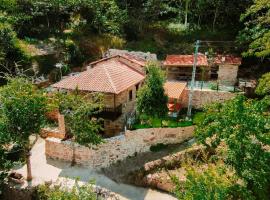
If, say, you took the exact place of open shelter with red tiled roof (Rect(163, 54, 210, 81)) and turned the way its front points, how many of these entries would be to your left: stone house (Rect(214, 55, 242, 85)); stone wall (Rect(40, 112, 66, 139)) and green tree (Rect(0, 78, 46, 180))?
1

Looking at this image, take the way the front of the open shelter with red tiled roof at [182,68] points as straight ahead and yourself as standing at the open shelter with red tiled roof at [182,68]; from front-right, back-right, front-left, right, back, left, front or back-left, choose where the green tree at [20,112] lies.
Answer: front-right

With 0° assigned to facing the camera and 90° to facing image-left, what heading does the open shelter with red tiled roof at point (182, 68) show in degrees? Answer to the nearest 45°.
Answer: approximately 0°

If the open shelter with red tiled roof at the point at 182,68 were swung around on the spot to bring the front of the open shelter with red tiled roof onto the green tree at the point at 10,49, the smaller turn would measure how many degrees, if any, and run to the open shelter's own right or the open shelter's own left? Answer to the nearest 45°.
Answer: approximately 90° to the open shelter's own right

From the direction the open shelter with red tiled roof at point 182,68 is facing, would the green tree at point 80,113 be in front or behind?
in front

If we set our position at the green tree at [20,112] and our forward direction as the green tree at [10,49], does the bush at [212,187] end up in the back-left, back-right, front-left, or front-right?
back-right

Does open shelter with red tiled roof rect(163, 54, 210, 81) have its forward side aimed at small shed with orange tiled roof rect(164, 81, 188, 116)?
yes

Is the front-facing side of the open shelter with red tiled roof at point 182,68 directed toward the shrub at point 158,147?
yes

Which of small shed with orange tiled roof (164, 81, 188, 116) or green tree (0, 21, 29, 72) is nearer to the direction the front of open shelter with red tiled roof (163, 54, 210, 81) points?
the small shed with orange tiled roof

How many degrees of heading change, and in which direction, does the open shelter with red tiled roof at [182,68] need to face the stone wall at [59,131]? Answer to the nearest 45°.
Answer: approximately 45° to its right

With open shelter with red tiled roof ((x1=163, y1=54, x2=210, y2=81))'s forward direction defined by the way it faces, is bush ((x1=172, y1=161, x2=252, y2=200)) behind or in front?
in front

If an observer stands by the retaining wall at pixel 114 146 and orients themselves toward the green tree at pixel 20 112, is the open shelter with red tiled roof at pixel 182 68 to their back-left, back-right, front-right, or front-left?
back-right

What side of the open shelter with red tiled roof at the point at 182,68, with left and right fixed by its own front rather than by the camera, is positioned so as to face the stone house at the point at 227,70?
left

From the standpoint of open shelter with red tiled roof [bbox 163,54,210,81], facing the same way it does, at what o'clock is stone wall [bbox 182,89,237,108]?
The stone wall is roughly at 11 o'clock from the open shelter with red tiled roof.
